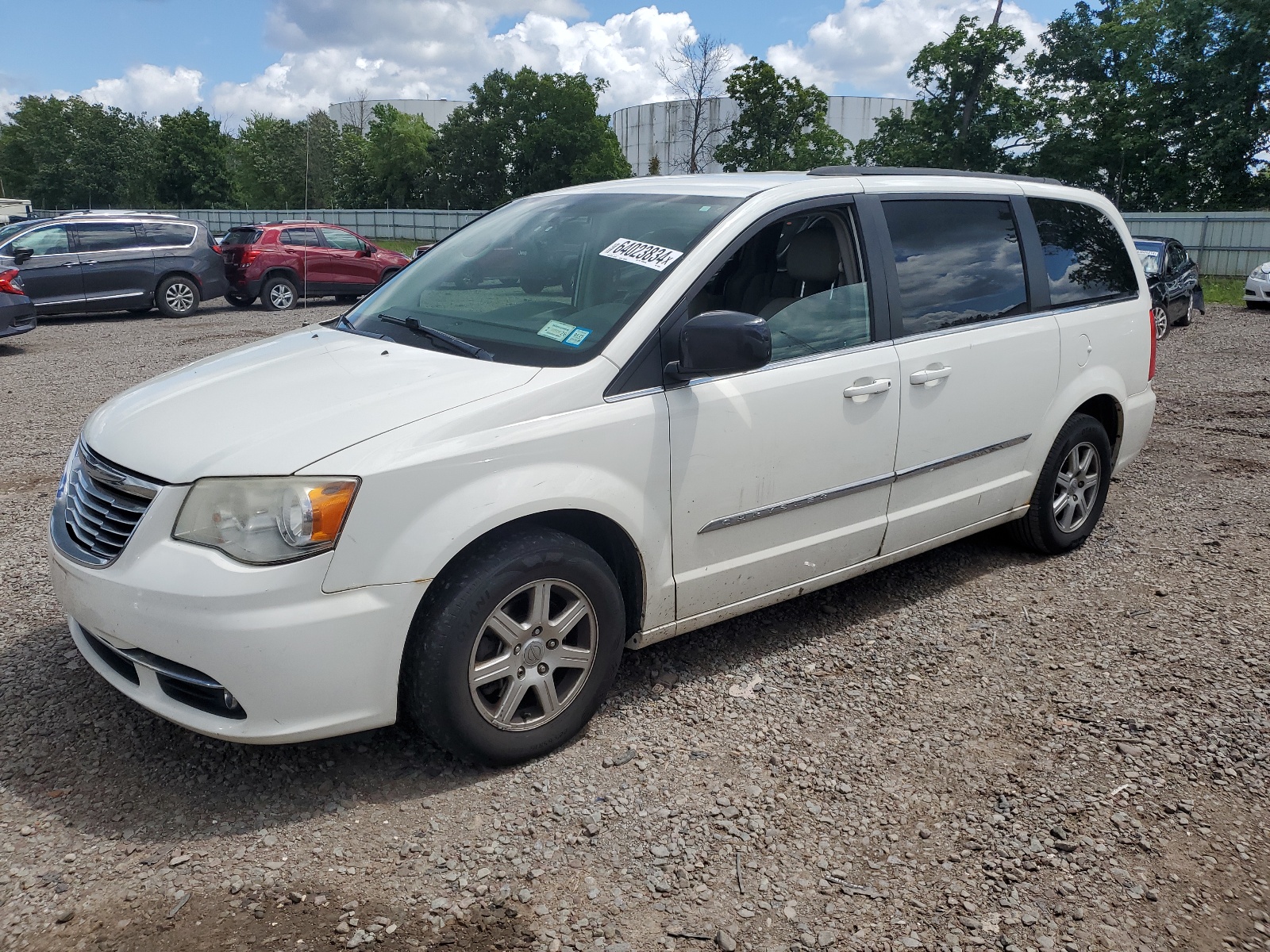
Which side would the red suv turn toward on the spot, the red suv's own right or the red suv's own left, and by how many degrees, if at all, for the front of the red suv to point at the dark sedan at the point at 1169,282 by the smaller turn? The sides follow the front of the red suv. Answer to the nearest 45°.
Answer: approximately 90° to the red suv's own right

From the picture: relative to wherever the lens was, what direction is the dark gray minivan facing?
facing to the left of the viewer

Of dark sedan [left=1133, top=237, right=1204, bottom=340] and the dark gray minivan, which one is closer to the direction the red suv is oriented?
the dark sedan

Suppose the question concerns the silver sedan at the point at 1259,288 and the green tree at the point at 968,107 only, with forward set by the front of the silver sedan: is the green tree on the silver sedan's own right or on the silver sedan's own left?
on the silver sedan's own right

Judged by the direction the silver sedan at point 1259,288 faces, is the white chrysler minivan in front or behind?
in front

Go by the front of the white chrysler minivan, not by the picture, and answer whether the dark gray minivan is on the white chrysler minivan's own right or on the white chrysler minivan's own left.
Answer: on the white chrysler minivan's own right

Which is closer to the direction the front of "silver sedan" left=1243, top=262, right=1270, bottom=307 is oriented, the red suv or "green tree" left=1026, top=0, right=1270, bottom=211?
the red suv

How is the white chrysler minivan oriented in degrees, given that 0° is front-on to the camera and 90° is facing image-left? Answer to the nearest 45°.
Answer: approximately 45°

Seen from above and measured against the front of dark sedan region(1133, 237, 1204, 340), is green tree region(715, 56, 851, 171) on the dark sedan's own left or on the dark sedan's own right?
on the dark sedan's own right

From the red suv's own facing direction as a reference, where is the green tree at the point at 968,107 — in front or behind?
in front

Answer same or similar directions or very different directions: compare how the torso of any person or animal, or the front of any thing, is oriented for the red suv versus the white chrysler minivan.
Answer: very different directions

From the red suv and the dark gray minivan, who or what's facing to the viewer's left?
the dark gray minivan
